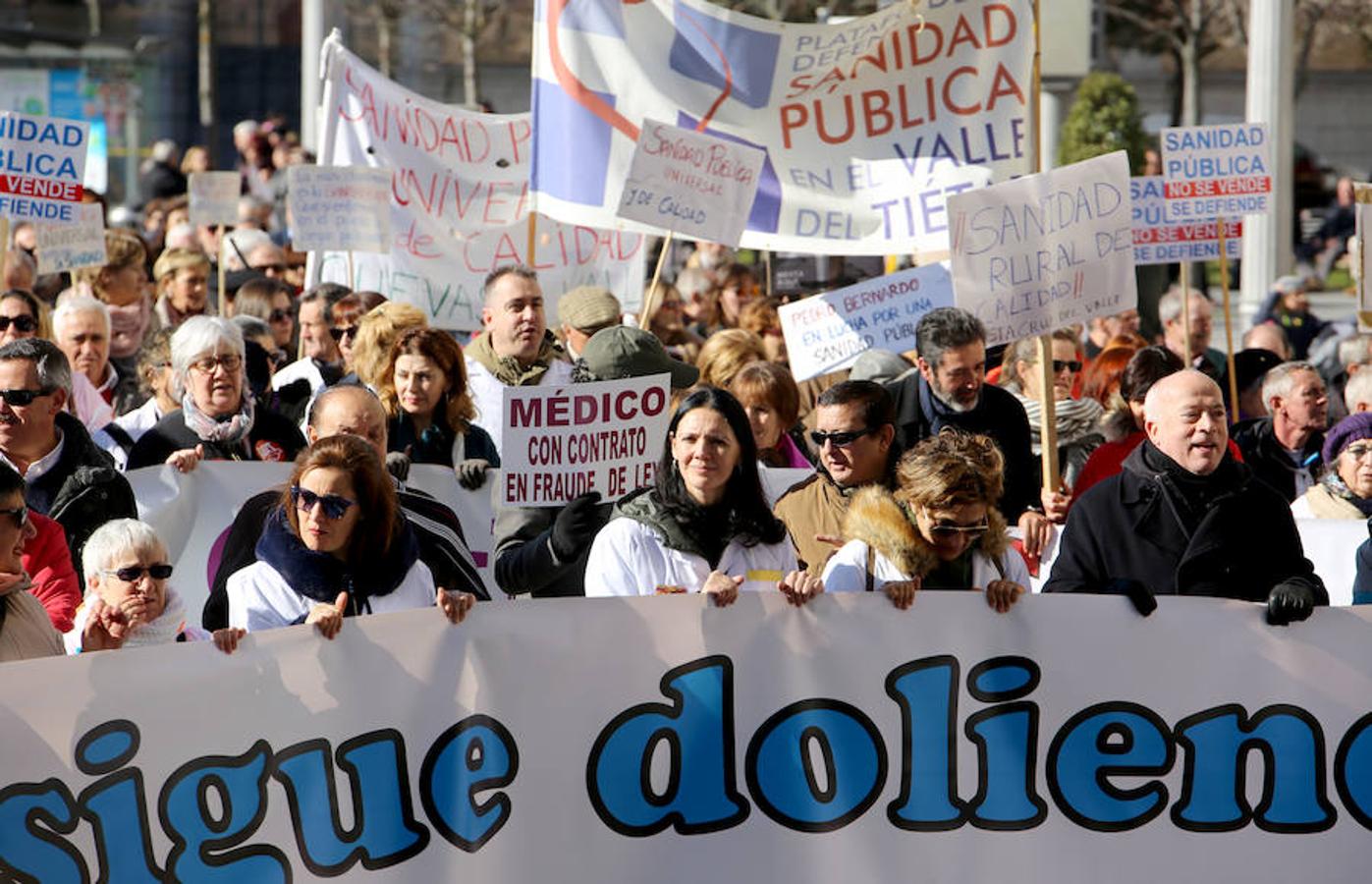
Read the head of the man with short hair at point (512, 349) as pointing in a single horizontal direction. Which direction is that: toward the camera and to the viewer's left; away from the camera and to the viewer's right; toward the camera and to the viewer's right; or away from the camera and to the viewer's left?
toward the camera and to the viewer's right

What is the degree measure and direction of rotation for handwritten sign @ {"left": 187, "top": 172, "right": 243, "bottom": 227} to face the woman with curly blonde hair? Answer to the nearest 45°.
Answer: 0° — it already faces them

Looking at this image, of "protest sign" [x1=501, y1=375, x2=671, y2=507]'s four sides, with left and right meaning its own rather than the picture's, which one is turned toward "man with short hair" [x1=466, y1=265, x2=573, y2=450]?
back

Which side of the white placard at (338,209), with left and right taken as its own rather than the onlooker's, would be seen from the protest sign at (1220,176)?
left

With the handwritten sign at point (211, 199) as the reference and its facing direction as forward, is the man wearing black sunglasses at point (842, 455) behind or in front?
in front

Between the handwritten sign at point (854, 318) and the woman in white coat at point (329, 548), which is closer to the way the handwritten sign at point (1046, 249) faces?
the woman in white coat
